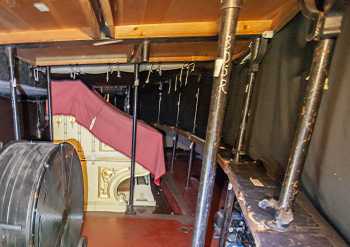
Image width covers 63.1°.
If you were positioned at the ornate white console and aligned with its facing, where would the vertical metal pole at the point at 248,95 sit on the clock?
The vertical metal pole is roughly at 2 o'clock from the ornate white console.

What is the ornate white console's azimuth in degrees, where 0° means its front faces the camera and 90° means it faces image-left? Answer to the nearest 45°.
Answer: approximately 270°

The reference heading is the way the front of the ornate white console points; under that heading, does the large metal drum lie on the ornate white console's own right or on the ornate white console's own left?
on the ornate white console's own right

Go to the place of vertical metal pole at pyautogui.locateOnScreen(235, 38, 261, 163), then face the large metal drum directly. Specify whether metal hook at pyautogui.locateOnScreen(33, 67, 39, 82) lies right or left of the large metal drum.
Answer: right

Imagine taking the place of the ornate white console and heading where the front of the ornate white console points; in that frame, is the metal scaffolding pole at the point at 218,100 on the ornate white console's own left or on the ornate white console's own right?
on the ornate white console's own right

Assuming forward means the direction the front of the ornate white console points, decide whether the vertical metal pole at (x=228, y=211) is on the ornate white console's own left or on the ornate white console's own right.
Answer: on the ornate white console's own right

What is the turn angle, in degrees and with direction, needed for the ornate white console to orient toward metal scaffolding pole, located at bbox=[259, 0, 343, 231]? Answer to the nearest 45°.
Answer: approximately 90° to its right
